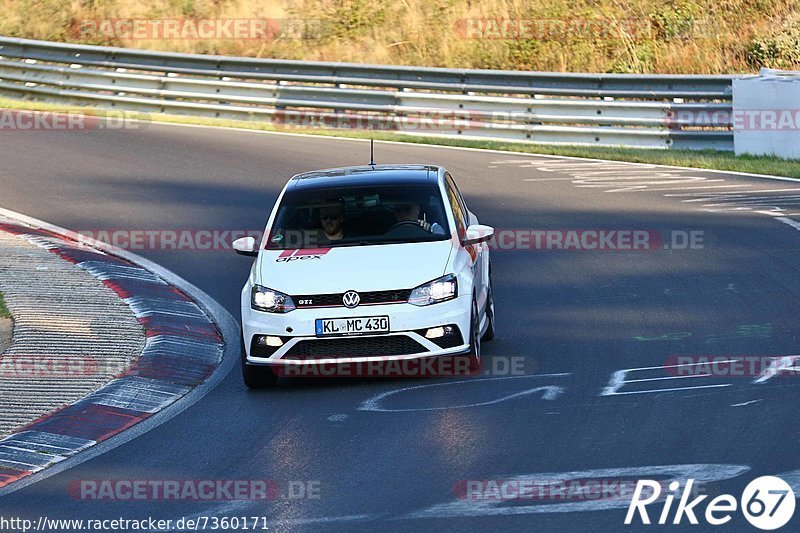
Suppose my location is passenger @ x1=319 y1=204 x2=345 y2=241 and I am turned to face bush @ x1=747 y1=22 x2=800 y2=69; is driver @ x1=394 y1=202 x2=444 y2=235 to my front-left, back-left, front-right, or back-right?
front-right

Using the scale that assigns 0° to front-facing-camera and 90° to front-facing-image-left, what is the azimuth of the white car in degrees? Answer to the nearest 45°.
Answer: approximately 0°

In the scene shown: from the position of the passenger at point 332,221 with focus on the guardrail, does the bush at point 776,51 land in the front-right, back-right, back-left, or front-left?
front-right

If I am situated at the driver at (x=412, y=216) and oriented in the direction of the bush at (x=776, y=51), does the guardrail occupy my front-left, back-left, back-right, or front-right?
front-left

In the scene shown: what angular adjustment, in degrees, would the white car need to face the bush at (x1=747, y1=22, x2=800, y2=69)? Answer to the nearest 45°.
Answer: approximately 135° to its left

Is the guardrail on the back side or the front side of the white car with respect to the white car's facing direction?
on the back side

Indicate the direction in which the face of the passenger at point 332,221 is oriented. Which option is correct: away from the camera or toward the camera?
toward the camera
